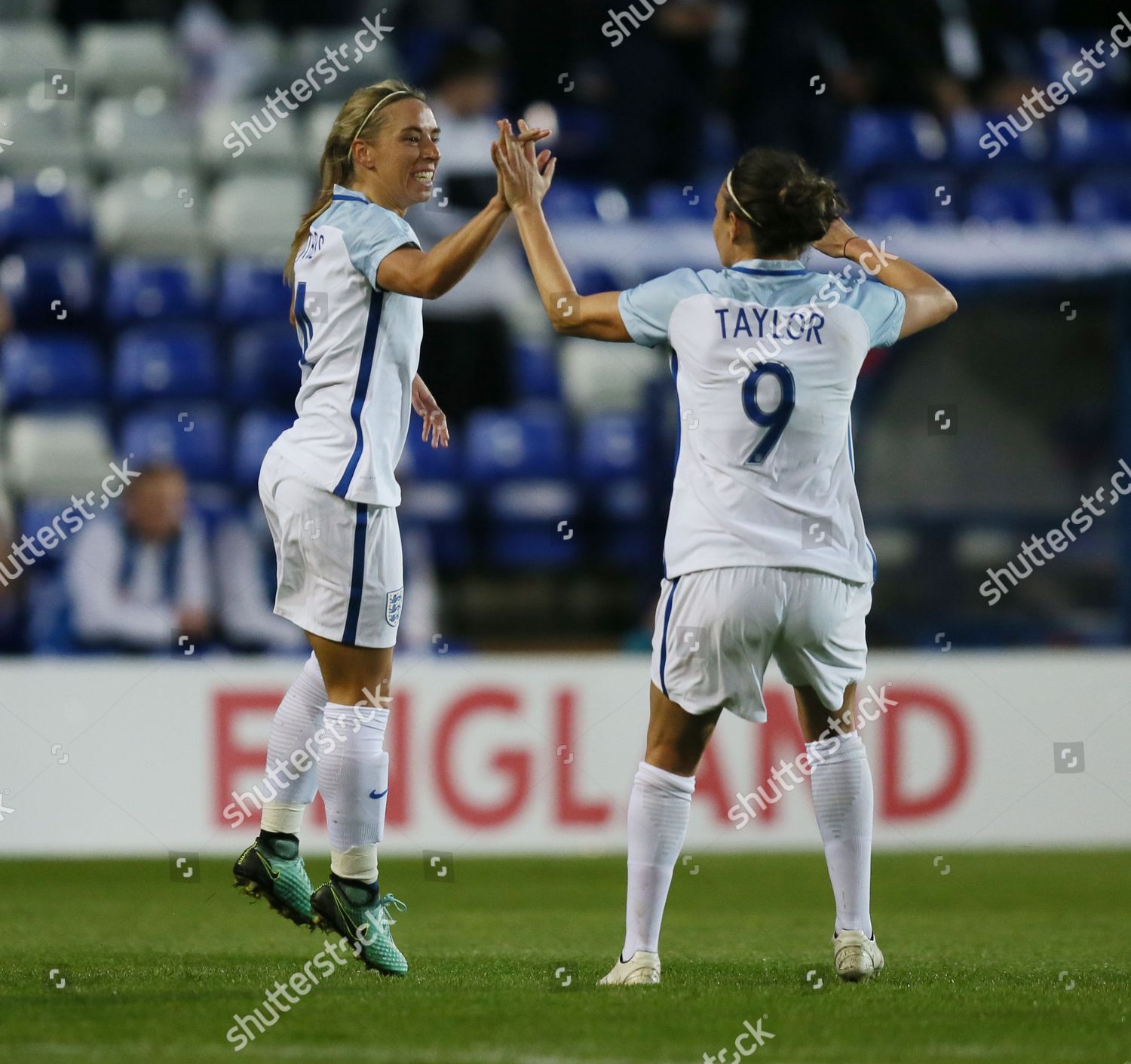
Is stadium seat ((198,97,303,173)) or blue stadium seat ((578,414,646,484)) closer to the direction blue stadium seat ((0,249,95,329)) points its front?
the blue stadium seat

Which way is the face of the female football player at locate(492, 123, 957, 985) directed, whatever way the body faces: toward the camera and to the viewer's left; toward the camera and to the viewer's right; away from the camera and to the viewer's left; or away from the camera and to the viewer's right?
away from the camera and to the viewer's left

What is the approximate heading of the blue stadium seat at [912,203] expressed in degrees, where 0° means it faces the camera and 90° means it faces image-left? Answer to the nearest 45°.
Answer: approximately 0°

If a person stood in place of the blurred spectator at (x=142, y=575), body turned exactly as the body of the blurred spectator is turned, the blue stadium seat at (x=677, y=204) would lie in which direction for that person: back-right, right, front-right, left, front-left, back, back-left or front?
back-left

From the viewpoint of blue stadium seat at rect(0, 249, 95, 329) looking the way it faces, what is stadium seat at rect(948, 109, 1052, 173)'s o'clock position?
The stadium seat is roughly at 9 o'clock from the blue stadium seat.

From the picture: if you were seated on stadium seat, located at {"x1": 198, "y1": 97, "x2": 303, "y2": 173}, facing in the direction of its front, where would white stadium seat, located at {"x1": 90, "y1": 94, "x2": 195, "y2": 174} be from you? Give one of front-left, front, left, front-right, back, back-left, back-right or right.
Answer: right

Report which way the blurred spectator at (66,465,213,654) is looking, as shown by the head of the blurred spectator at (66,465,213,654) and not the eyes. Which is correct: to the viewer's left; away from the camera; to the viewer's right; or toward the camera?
toward the camera

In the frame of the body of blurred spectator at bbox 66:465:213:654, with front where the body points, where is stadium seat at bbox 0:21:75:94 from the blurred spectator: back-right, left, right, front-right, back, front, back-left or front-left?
back

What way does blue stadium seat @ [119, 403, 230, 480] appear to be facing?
toward the camera

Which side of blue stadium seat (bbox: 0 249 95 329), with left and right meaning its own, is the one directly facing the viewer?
front

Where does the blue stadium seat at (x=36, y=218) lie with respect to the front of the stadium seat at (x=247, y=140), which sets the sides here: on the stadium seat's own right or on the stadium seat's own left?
on the stadium seat's own right

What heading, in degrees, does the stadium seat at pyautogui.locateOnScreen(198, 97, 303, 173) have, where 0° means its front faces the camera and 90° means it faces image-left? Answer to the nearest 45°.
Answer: approximately 0°

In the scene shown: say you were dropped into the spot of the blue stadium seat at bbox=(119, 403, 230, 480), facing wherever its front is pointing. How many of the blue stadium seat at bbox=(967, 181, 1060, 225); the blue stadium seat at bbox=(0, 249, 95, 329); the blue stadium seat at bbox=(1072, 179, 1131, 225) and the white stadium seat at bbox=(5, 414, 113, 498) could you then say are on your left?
2

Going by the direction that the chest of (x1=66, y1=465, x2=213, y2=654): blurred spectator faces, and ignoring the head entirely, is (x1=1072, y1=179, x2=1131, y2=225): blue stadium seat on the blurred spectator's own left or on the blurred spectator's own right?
on the blurred spectator's own left

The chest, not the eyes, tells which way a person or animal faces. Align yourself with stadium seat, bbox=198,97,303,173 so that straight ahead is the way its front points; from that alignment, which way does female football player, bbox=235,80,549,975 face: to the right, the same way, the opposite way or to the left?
to the left

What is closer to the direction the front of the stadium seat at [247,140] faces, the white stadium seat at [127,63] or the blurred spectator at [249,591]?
the blurred spectator

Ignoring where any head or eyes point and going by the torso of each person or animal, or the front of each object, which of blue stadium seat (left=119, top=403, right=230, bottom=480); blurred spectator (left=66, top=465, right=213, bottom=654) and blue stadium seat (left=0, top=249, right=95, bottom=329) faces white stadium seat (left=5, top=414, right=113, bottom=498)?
blue stadium seat (left=0, top=249, right=95, bottom=329)

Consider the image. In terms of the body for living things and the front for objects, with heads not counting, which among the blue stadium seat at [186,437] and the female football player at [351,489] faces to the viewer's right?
the female football player

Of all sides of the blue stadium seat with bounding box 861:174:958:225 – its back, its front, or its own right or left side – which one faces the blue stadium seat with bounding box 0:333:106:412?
right
